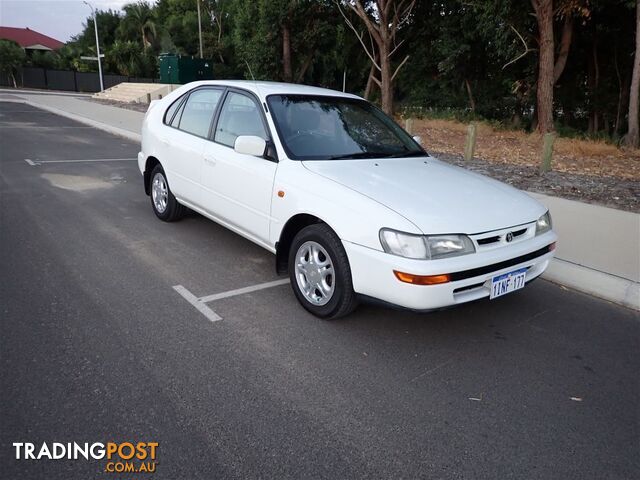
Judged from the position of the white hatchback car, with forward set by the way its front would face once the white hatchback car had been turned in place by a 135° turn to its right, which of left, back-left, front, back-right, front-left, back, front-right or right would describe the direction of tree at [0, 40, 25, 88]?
front-right

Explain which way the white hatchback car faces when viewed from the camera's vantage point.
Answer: facing the viewer and to the right of the viewer

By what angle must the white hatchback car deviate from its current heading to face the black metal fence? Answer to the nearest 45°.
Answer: approximately 180°

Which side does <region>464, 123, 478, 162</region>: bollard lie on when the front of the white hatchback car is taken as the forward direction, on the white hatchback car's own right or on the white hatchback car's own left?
on the white hatchback car's own left

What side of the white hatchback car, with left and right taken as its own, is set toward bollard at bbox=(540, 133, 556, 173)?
left
